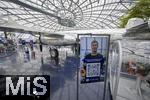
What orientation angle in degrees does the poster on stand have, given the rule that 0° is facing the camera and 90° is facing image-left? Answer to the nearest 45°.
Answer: approximately 0°

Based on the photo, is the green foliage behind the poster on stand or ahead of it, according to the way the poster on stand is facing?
behind
